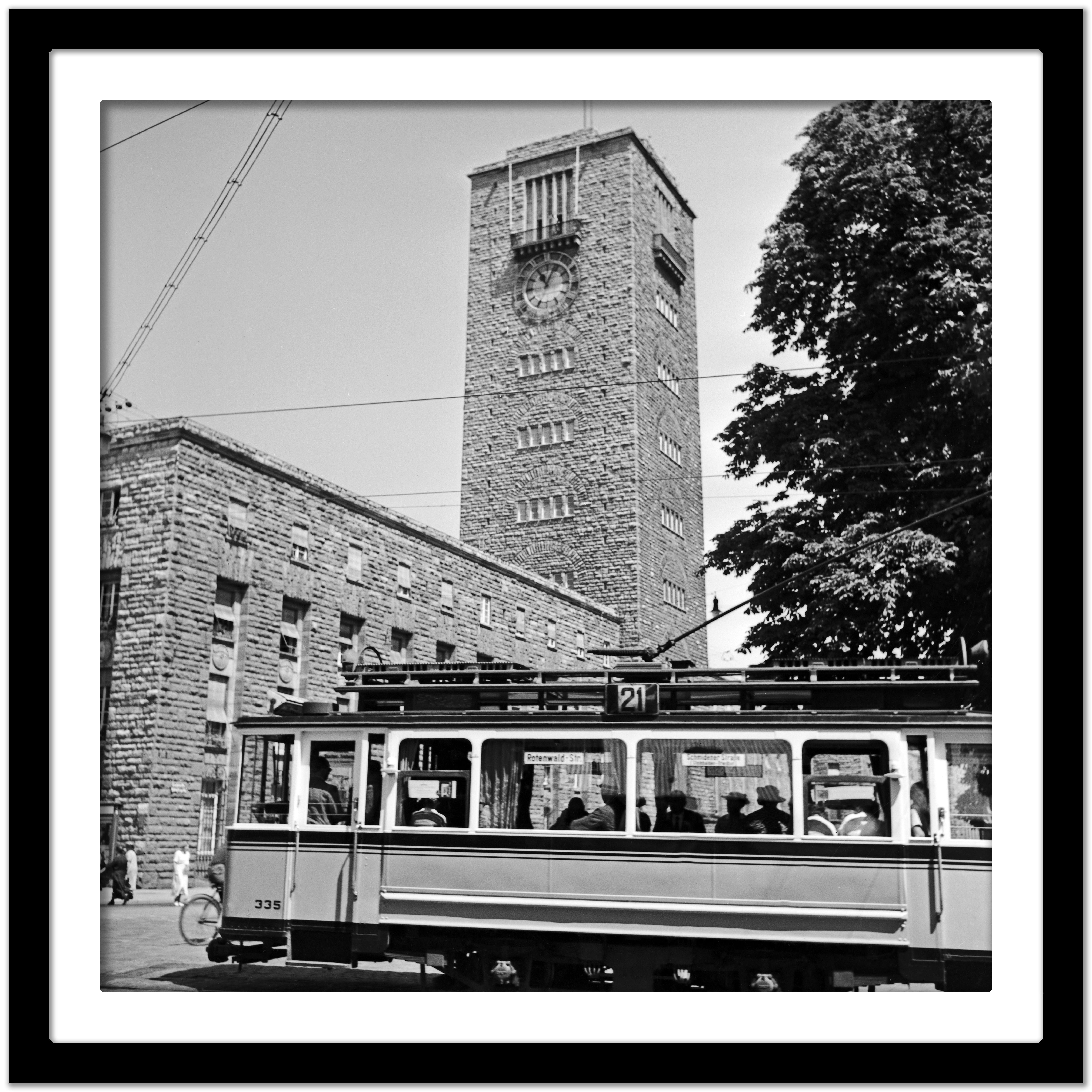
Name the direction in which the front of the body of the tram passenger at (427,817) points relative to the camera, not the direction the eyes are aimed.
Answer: away from the camera
